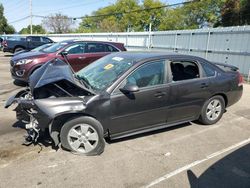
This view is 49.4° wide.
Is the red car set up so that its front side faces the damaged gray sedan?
no

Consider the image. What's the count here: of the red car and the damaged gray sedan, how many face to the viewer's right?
0

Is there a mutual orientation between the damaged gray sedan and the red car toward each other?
no

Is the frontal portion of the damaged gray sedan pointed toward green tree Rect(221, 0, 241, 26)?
no

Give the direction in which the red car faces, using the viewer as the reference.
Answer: facing the viewer and to the left of the viewer

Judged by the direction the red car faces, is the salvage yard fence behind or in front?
behind

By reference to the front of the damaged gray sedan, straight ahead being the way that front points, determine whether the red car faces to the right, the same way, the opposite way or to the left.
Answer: the same way

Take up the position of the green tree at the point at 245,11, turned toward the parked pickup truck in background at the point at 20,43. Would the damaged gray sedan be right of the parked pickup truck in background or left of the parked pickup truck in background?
left

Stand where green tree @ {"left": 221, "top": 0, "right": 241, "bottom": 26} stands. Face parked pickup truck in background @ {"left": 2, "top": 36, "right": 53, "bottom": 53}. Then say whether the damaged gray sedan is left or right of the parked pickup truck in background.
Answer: left

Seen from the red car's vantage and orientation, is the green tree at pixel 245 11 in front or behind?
behind

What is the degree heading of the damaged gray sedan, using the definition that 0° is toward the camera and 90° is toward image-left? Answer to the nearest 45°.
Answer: approximately 45°

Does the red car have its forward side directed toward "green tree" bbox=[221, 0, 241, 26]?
no

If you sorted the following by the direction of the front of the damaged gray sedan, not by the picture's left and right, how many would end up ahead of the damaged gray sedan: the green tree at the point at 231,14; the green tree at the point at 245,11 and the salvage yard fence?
0

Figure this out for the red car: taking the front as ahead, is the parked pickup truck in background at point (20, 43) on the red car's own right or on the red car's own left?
on the red car's own right

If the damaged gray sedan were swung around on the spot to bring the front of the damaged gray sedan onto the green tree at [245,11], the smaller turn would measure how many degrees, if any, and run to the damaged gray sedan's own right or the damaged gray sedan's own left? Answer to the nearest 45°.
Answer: approximately 180°
